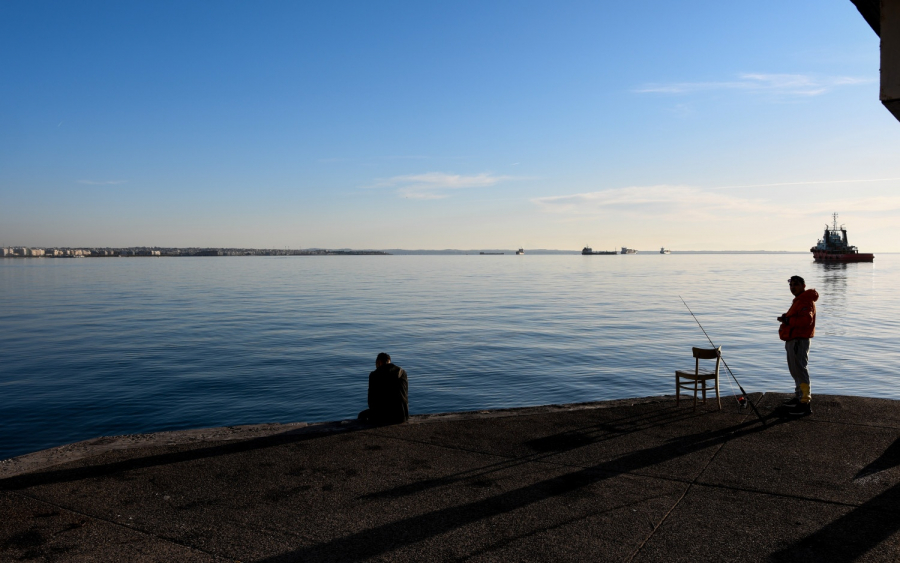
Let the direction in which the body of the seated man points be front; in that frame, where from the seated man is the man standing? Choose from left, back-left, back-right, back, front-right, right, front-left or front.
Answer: back-right

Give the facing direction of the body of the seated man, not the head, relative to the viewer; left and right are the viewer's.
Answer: facing away from the viewer and to the left of the viewer

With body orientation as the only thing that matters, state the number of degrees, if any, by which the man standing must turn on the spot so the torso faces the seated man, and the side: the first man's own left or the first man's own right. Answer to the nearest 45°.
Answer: approximately 45° to the first man's own left

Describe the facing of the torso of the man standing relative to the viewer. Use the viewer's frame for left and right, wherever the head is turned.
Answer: facing to the left of the viewer
